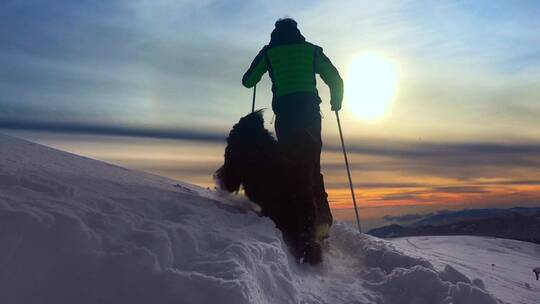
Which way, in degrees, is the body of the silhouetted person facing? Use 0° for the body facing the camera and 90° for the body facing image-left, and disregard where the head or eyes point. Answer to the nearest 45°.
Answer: approximately 180°
